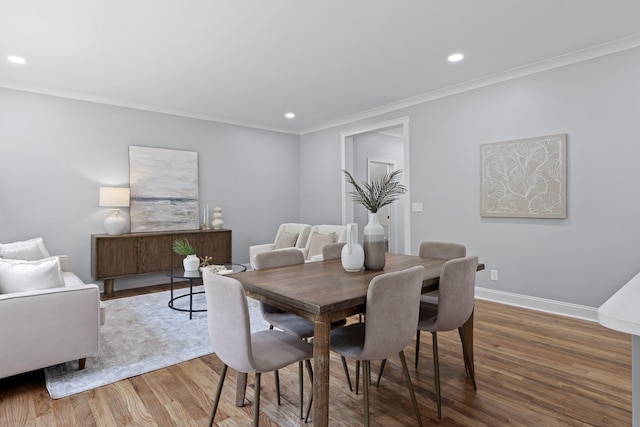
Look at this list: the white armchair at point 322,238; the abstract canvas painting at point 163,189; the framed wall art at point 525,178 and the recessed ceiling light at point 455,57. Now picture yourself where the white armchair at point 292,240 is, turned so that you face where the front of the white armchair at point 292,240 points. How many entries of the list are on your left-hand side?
3

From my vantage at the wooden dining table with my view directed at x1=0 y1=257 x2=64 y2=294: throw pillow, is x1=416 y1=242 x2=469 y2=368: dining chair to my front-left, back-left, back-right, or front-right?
back-right

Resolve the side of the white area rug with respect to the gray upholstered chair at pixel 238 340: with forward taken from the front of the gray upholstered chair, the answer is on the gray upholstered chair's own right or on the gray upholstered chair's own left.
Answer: on the gray upholstered chair's own left

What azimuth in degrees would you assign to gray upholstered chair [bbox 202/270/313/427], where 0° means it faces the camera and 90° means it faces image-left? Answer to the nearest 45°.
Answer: approximately 225°

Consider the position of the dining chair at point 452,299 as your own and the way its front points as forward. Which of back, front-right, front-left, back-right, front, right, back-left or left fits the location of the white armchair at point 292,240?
front

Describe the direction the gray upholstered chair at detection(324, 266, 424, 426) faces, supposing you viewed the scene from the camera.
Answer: facing away from the viewer and to the left of the viewer

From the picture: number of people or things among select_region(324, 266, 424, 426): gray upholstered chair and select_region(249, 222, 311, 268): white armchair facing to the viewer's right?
0

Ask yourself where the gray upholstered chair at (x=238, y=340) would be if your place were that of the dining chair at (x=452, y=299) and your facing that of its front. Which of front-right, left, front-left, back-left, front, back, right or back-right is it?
left

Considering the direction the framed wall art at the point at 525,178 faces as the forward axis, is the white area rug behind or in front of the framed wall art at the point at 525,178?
in front

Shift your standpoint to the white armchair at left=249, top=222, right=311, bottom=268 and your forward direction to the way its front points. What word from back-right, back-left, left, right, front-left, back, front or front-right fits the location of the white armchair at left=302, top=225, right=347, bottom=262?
left

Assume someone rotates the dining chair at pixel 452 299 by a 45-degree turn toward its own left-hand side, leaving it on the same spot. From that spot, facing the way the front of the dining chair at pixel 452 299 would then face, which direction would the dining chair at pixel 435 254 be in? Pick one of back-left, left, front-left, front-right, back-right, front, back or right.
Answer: right

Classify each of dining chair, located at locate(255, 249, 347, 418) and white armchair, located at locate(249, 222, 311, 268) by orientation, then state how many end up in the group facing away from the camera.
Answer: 0

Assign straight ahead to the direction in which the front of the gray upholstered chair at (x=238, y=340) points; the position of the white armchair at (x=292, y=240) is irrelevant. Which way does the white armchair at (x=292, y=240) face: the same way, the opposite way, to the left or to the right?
the opposite way

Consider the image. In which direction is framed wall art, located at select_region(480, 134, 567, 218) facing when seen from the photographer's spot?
facing the viewer and to the left of the viewer

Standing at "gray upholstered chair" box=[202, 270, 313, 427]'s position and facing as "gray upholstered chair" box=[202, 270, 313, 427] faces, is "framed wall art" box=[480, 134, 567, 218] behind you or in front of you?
in front

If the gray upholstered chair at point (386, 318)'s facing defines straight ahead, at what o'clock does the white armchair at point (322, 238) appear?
The white armchair is roughly at 1 o'clock from the gray upholstered chair.
